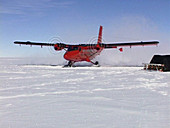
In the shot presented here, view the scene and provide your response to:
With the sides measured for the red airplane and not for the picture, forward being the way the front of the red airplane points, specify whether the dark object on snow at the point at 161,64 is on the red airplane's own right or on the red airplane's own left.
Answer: on the red airplane's own left

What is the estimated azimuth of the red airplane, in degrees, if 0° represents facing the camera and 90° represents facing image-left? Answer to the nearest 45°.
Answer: approximately 45°
